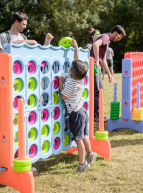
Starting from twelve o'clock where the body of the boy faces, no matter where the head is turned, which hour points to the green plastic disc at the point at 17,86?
The green plastic disc is roughly at 9 o'clock from the boy.

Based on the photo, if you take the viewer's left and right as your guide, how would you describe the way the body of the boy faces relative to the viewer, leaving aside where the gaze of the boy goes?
facing away from the viewer and to the left of the viewer

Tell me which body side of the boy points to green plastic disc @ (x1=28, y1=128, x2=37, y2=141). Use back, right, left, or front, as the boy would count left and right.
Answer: left

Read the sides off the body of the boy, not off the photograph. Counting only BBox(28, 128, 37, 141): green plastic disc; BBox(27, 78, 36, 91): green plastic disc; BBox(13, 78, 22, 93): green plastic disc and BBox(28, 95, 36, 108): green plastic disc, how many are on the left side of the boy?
4
